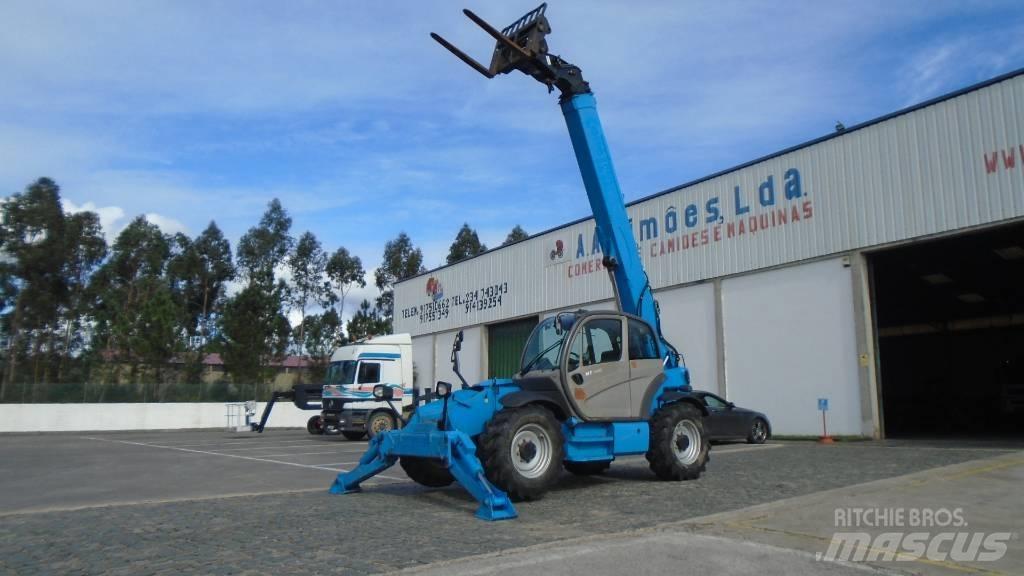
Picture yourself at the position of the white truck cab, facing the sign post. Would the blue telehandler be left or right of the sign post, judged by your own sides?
right

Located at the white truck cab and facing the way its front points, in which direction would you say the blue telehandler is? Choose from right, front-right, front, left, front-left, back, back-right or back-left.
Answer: front-left

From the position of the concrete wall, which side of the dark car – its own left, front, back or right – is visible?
back

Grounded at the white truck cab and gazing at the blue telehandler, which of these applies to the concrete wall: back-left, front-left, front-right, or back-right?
back-right

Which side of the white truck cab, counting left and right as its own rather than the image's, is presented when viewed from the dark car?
left

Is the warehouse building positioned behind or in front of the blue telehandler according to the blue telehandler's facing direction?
behind

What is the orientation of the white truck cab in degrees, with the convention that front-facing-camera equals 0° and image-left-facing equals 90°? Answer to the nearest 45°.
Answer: approximately 45°

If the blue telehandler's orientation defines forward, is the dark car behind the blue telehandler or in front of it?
behind

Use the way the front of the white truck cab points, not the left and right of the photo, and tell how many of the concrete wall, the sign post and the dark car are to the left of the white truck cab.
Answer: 2

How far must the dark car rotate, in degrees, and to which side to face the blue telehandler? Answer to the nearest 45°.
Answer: approximately 90° to its right

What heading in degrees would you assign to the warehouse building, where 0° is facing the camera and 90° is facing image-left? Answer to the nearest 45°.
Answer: approximately 45°

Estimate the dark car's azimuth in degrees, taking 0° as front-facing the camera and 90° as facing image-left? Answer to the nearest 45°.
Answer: approximately 270°

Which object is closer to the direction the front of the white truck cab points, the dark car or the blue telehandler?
the blue telehandler

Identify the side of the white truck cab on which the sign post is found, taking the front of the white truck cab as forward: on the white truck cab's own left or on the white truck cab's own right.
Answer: on the white truck cab's own left
